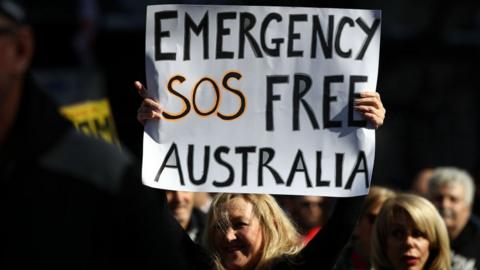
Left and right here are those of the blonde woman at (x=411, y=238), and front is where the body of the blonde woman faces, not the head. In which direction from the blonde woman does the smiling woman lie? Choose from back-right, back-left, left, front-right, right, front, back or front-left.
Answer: front-right

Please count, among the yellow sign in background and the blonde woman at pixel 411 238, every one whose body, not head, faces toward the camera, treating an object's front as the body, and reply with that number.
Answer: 2

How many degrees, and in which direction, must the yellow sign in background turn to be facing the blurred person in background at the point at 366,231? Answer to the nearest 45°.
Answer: approximately 45° to its left

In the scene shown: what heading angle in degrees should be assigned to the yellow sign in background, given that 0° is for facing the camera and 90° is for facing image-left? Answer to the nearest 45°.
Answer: approximately 0°

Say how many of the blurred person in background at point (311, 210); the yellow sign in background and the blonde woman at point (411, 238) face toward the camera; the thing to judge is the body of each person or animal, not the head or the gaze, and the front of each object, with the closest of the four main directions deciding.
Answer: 3

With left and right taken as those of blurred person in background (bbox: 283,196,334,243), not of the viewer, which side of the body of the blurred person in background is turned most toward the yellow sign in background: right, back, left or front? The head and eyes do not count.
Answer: right

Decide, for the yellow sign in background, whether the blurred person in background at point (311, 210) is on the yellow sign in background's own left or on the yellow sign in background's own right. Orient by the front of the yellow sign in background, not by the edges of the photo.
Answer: on the yellow sign in background's own left

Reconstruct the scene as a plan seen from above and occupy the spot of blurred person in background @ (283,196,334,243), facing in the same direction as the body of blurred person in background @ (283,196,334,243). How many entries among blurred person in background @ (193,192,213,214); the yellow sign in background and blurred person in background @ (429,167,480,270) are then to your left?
1
